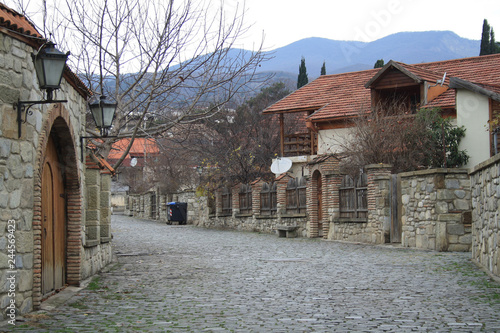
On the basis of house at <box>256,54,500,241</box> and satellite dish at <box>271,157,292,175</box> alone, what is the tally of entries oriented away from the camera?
0

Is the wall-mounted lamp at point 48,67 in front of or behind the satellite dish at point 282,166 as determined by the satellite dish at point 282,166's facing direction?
in front

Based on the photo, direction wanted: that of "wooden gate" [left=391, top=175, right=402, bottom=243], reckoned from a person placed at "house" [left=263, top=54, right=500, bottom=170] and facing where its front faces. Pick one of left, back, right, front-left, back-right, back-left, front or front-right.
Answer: front-left

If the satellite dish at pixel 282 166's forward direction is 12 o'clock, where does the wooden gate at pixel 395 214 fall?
The wooden gate is roughly at 10 o'clock from the satellite dish.

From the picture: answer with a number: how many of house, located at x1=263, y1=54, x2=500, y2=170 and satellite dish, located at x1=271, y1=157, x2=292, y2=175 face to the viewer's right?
0

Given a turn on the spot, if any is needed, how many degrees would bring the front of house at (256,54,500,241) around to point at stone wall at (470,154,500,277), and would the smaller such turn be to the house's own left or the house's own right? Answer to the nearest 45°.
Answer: approximately 45° to the house's own left

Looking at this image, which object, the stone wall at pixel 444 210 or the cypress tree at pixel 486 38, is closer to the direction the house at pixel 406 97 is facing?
the stone wall

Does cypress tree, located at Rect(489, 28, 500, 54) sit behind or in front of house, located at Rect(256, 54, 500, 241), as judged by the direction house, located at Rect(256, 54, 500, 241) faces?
behind

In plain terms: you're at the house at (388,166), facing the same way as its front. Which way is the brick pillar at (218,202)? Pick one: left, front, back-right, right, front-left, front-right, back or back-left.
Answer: right

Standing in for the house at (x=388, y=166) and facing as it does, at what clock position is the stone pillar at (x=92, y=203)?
The stone pillar is roughly at 11 o'clock from the house.

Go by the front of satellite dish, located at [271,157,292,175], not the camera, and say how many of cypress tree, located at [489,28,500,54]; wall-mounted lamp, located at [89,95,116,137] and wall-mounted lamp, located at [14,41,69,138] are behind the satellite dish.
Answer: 1

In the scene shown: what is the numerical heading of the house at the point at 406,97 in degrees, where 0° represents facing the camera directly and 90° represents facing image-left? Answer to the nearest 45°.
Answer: approximately 45°

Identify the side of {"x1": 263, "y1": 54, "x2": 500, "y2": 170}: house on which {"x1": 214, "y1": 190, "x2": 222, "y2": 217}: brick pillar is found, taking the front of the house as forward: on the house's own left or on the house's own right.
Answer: on the house's own right
